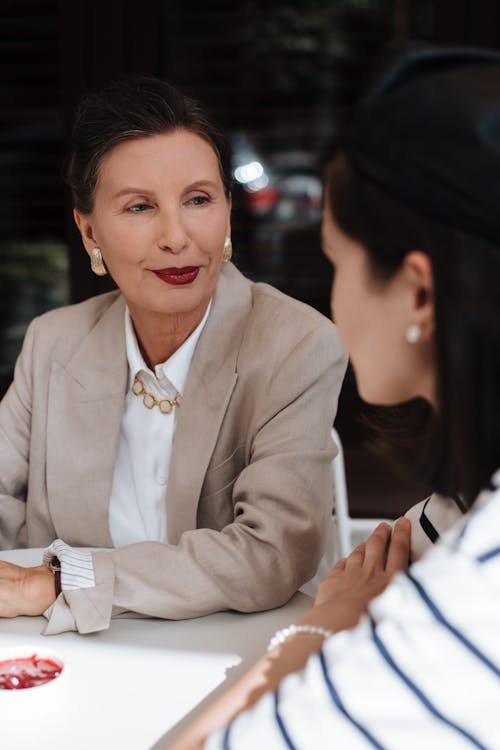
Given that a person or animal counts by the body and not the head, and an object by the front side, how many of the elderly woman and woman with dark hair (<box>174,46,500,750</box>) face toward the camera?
1

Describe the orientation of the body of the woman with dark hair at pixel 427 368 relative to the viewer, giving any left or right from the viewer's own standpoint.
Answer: facing away from the viewer and to the left of the viewer

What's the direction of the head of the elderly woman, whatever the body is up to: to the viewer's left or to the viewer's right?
to the viewer's right

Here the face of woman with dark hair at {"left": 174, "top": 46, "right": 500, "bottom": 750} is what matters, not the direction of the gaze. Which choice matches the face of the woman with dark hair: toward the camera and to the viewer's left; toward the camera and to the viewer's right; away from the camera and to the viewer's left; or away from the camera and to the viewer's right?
away from the camera and to the viewer's left

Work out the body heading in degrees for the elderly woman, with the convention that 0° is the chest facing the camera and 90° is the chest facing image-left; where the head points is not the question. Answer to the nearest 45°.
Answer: approximately 0°

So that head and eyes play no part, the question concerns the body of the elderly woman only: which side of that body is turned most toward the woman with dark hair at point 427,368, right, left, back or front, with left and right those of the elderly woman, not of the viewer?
front
